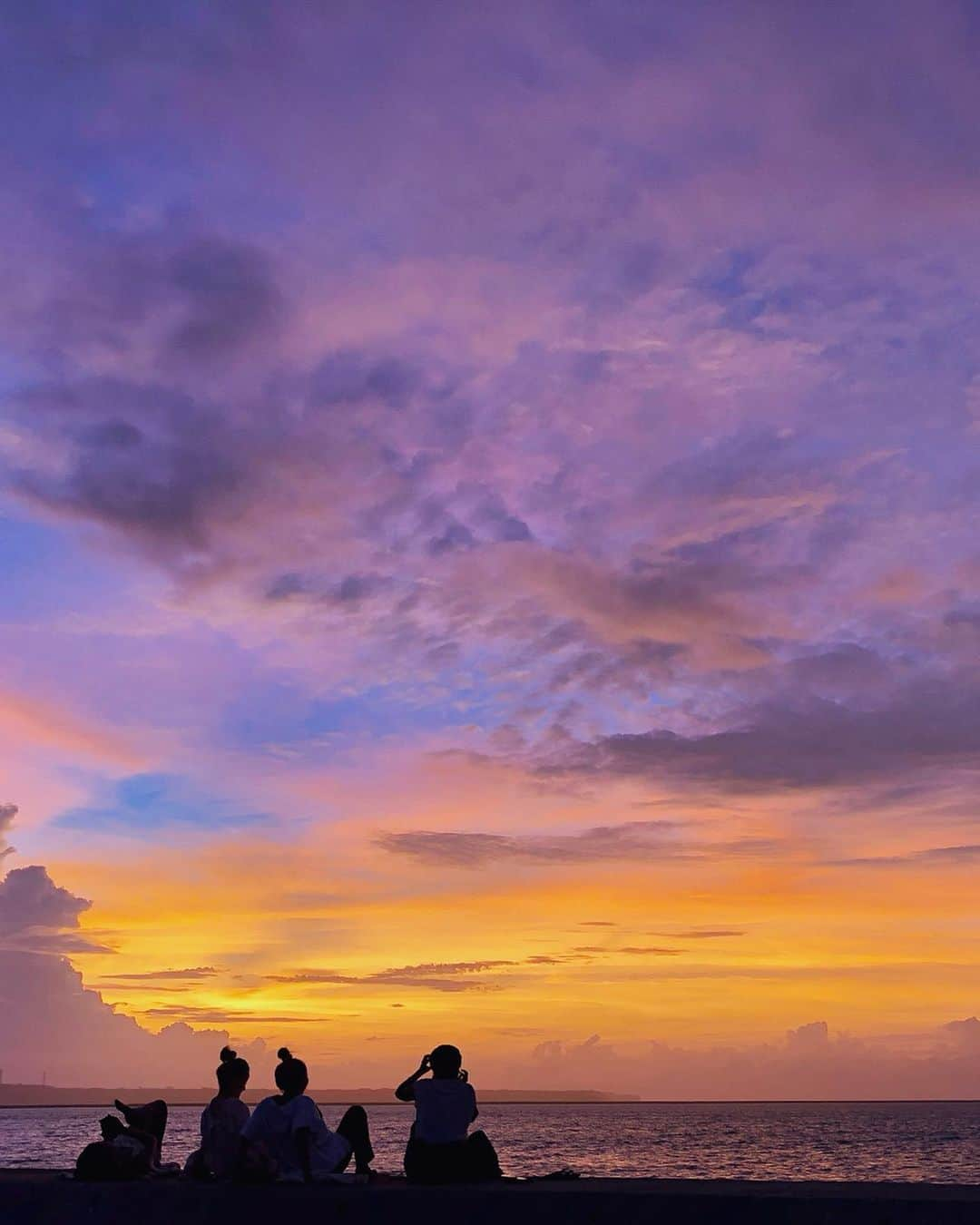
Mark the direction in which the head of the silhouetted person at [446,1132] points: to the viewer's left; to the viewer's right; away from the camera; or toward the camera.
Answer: away from the camera

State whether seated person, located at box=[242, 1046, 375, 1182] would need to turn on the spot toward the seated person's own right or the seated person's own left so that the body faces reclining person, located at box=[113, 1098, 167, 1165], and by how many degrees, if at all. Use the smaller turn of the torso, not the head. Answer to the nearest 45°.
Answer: approximately 90° to the seated person's own left

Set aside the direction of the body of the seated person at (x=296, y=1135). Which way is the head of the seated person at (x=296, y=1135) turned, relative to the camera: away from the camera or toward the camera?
away from the camera

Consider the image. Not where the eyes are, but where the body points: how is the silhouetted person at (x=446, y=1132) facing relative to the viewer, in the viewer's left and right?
facing away from the viewer

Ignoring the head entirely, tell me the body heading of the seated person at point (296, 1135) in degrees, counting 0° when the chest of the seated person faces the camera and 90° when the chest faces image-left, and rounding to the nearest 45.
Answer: approximately 225°

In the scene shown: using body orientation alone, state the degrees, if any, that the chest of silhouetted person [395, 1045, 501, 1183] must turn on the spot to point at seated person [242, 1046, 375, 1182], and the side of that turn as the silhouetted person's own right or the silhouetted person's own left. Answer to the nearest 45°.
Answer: approximately 90° to the silhouetted person's own left

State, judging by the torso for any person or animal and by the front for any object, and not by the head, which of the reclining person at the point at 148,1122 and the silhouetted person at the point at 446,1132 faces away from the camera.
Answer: the silhouetted person
